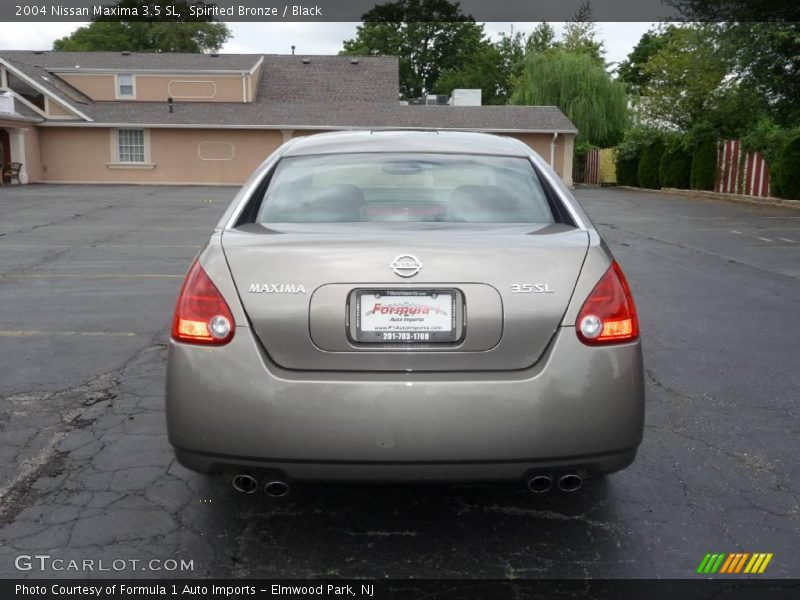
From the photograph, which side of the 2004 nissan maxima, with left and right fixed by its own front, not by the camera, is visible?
back

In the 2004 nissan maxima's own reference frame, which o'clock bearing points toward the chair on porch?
The chair on porch is roughly at 11 o'clock from the 2004 nissan maxima.

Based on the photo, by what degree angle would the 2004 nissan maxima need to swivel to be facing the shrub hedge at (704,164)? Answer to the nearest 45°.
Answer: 0° — it already faces it

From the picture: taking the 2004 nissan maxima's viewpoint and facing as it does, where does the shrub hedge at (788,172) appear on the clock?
The shrub hedge is roughly at 1 o'clock from the 2004 nissan maxima.

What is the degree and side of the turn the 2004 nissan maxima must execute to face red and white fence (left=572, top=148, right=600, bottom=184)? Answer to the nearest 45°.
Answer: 0° — it already faces it
